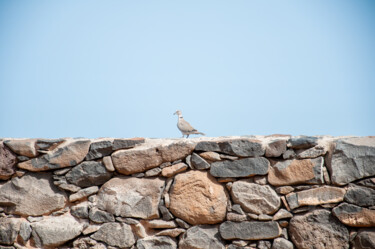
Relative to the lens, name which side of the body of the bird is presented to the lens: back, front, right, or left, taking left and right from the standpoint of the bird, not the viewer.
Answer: left
